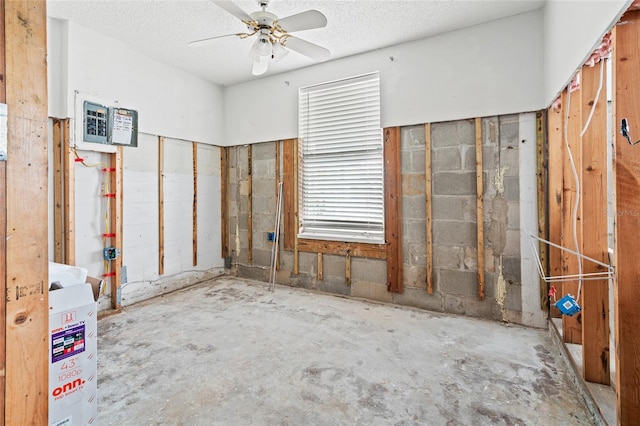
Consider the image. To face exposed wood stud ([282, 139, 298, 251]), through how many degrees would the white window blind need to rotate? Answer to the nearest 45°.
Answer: approximately 90° to its right

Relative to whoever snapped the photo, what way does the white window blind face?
facing the viewer and to the left of the viewer

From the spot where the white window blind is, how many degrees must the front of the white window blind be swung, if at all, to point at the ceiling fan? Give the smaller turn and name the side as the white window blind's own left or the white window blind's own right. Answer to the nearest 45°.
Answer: approximately 45° to the white window blind's own left

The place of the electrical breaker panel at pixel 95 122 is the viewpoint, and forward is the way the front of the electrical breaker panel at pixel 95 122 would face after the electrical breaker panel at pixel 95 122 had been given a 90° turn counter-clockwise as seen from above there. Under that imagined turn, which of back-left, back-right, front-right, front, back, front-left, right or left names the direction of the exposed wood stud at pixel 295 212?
front-right

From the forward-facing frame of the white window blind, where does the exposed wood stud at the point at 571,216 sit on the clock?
The exposed wood stud is roughly at 9 o'clock from the white window blind.

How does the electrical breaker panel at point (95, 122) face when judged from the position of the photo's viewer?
facing the viewer and to the right of the viewer

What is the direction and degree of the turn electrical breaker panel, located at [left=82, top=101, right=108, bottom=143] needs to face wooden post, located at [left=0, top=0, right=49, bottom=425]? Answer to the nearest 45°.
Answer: approximately 45° to its right

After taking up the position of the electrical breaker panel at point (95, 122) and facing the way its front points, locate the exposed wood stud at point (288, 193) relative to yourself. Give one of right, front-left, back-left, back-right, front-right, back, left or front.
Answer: front-left

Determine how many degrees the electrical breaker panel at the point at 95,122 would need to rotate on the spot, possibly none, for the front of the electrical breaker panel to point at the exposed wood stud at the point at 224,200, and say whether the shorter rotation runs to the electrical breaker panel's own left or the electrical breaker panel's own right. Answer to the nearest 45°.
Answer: approximately 90° to the electrical breaker panel's own left

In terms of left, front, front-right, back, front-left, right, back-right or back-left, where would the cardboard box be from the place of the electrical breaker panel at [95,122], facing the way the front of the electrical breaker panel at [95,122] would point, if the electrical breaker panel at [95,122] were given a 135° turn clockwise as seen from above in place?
left

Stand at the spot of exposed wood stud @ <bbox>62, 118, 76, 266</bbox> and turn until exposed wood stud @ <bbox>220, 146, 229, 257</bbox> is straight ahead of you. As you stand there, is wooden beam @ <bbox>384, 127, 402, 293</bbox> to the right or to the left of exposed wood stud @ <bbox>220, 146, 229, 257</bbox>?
right

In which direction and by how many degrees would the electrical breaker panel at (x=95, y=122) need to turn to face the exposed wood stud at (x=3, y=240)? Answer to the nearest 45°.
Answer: approximately 45° to its right

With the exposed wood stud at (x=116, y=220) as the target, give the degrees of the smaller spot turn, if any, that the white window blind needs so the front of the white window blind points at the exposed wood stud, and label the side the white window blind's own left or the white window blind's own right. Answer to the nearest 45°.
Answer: approximately 45° to the white window blind's own right

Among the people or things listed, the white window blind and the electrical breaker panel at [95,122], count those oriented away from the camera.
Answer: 0

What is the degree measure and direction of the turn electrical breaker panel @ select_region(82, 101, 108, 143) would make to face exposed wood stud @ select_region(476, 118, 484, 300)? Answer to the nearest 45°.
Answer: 0° — it already faces it

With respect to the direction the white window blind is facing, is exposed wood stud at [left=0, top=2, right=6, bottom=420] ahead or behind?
ahead

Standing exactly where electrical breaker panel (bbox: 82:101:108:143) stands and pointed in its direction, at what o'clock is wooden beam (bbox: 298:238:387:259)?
The wooden beam is roughly at 11 o'clock from the electrical breaker panel.
